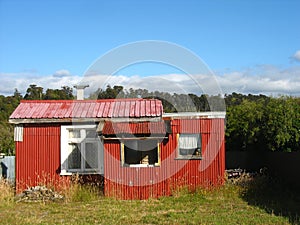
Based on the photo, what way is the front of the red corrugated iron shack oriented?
toward the camera

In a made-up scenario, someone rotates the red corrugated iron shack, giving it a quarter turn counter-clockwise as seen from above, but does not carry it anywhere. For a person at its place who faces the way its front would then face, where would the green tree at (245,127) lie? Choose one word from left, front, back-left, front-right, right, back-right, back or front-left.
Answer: front-left

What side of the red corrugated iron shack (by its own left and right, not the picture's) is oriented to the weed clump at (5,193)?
right
